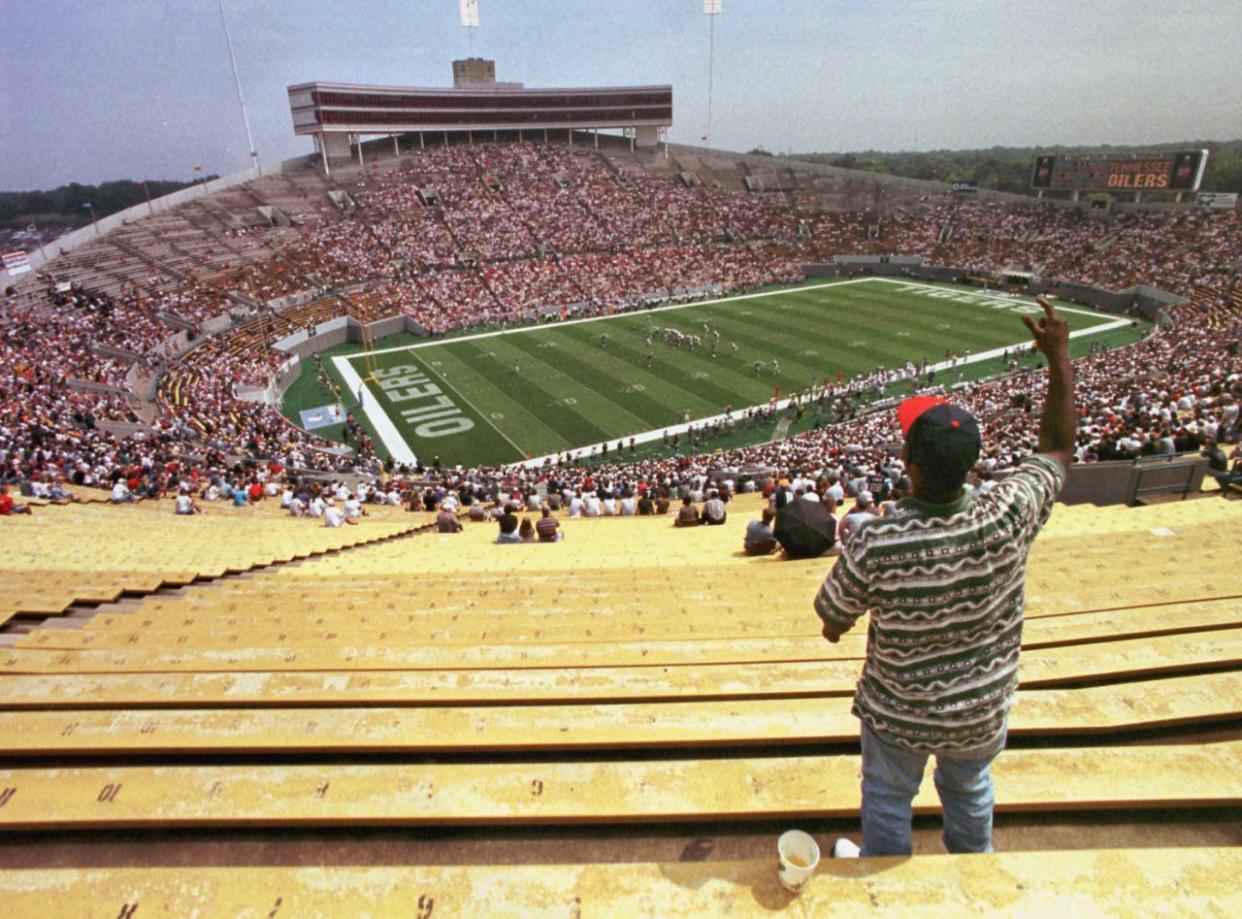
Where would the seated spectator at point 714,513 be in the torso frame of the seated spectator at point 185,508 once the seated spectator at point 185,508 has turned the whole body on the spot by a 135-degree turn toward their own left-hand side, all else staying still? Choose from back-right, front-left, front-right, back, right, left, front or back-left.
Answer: back-left

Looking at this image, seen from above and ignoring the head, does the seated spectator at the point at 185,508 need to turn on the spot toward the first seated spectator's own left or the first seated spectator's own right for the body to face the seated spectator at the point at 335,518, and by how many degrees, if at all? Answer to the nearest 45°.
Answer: approximately 90° to the first seated spectator's own right

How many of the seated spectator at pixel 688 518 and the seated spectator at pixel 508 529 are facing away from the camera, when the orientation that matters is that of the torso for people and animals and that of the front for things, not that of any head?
2

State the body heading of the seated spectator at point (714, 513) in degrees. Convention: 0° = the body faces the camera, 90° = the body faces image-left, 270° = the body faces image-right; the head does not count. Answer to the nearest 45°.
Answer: approximately 180°

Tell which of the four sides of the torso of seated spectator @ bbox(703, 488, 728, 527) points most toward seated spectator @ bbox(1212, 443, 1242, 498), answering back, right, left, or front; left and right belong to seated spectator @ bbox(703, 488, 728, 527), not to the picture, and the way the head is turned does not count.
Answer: right

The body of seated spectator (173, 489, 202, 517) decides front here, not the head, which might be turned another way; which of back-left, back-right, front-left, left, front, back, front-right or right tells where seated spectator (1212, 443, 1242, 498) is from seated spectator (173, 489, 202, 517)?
right

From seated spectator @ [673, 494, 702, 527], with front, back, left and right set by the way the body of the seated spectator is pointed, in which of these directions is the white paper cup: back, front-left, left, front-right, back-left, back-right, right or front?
back

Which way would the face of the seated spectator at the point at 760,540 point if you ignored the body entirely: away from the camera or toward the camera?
away from the camera

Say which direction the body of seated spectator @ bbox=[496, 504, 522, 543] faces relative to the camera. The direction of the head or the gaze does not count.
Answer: away from the camera

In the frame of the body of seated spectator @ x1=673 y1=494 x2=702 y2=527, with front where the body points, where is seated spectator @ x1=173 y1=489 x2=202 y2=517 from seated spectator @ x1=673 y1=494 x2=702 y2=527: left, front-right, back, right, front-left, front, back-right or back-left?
left

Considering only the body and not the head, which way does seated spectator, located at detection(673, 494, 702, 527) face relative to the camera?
away from the camera

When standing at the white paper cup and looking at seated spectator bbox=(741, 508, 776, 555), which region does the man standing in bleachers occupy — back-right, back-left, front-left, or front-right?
front-right

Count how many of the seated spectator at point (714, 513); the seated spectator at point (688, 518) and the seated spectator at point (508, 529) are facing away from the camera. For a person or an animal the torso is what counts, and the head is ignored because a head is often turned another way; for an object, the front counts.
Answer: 3

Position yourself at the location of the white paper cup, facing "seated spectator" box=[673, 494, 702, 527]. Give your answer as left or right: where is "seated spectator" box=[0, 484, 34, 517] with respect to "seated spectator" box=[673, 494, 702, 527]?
left

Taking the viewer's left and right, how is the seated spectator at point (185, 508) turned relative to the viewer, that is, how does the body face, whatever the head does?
facing away from the viewer and to the right of the viewer
